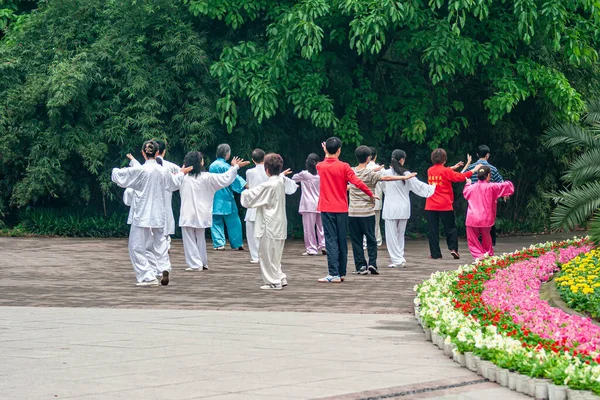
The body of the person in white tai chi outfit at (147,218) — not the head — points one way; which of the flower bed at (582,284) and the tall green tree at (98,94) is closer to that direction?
the tall green tree

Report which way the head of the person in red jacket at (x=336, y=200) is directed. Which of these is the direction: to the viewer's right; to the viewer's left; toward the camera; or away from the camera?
away from the camera

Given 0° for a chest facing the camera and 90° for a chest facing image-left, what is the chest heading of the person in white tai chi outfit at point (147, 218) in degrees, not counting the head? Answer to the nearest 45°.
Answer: approximately 180°

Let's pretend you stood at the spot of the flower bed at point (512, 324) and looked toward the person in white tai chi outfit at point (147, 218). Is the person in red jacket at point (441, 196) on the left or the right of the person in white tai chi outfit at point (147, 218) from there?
right

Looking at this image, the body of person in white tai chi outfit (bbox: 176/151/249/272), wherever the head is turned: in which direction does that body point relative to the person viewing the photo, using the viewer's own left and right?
facing away from the viewer and to the right of the viewer

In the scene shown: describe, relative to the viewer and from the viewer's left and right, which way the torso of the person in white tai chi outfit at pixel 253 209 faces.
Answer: facing away from the viewer and to the left of the viewer

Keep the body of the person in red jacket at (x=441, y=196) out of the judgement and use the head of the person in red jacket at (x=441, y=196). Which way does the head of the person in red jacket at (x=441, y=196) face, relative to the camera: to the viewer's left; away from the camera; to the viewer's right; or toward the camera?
away from the camera

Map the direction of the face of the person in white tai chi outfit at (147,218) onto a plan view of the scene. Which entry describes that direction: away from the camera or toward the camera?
away from the camera

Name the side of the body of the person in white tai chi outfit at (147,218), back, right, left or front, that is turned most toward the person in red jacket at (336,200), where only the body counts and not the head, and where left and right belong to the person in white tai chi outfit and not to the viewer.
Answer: right

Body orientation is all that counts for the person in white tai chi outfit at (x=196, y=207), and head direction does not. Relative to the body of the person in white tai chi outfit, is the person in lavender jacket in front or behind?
in front

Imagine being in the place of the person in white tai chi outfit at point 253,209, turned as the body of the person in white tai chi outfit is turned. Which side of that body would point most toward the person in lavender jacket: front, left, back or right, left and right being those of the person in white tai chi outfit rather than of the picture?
right
